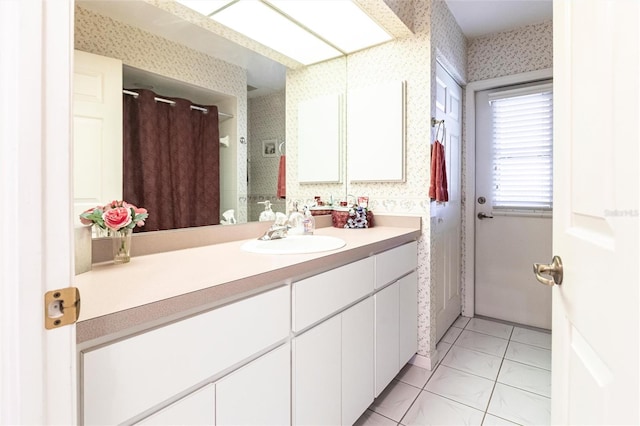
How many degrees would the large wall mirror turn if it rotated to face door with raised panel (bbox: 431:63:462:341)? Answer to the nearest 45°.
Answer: approximately 45° to its left

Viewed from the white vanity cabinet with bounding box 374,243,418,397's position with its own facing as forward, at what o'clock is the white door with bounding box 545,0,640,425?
The white door is roughly at 1 o'clock from the white vanity cabinet.

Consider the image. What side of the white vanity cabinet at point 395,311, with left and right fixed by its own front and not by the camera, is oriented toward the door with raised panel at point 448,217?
left

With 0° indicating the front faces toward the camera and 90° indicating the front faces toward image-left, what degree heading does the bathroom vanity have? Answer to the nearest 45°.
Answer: approximately 315°

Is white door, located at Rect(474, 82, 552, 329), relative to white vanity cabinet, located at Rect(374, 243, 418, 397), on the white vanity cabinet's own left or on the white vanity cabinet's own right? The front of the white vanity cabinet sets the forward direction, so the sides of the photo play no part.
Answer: on the white vanity cabinet's own left

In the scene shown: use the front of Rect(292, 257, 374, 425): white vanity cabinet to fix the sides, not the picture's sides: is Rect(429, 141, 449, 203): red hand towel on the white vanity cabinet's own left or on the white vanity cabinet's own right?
on the white vanity cabinet's own left
